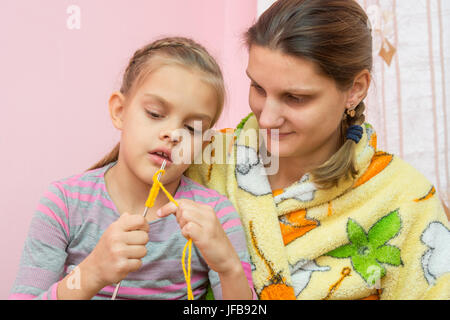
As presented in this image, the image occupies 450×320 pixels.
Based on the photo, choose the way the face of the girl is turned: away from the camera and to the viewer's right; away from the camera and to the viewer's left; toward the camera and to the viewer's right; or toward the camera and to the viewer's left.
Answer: toward the camera and to the viewer's right

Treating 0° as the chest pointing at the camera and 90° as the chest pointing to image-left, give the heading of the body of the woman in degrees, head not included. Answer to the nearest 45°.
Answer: approximately 45°

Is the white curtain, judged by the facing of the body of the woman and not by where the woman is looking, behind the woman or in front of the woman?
behind
